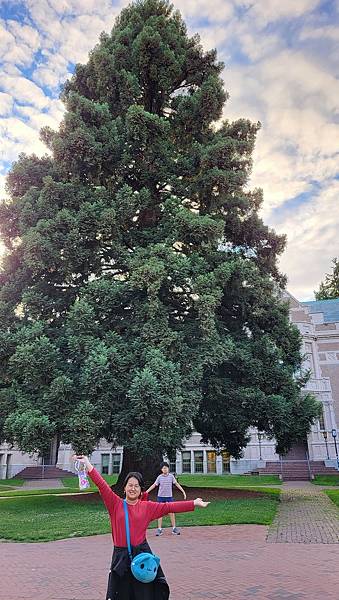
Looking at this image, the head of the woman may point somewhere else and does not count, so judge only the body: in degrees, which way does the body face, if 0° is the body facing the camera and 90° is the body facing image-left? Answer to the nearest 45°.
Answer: approximately 0°

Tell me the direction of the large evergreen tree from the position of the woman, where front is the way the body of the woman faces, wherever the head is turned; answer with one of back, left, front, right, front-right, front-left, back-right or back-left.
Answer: back
